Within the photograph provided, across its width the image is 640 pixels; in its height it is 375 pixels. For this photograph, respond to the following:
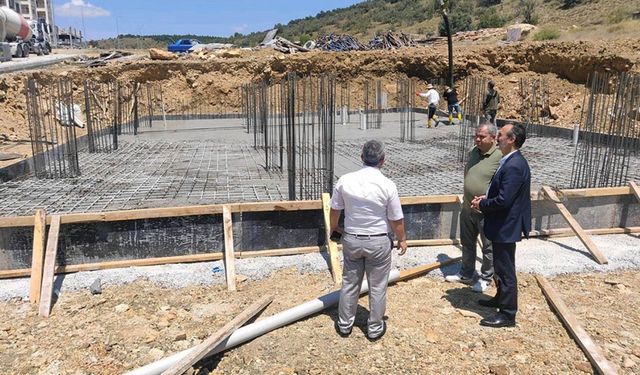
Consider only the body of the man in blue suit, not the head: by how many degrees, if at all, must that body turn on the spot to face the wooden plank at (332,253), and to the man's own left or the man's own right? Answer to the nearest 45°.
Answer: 0° — they already face it

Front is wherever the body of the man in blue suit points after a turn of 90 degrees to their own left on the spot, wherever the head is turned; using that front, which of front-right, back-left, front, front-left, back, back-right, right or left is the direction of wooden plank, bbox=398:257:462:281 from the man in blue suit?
back-right

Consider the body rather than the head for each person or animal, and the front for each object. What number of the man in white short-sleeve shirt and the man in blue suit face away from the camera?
1

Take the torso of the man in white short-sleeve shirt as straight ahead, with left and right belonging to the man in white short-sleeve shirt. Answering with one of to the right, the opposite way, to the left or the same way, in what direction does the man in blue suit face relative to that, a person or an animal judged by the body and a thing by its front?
to the left

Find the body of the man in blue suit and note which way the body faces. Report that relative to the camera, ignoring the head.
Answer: to the viewer's left

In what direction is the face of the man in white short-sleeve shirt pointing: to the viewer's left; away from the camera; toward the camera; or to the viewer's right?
away from the camera

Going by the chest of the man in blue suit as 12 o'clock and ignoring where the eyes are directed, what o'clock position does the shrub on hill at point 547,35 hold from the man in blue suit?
The shrub on hill is roughly at 3 o'clock from the man in blue suit.

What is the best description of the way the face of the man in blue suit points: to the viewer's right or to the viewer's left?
to the viewer's left

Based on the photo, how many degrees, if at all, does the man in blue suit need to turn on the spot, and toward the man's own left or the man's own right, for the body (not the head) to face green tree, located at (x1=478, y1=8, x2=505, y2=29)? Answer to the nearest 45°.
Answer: approximately 90° to the man's own right

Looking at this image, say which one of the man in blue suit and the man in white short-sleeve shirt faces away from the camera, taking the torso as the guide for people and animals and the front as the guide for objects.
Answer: the man in white short-sleeve shirt

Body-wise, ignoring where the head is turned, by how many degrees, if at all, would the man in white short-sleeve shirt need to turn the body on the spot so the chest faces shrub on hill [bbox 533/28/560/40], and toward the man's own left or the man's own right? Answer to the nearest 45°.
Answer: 0° — they already face it

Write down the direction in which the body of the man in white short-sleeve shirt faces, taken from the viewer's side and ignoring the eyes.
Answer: away from the camera

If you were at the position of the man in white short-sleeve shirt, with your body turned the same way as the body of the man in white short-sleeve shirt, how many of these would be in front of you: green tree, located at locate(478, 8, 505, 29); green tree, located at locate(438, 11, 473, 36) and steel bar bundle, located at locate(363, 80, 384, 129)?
3

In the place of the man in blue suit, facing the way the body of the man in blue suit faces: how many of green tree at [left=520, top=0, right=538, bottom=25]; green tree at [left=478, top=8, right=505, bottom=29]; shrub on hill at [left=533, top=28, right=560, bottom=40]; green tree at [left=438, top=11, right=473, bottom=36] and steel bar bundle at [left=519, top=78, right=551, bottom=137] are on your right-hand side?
5

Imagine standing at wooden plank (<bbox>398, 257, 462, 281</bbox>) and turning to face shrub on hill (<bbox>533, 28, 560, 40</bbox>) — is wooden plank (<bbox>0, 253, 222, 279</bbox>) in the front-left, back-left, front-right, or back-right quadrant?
back-left
